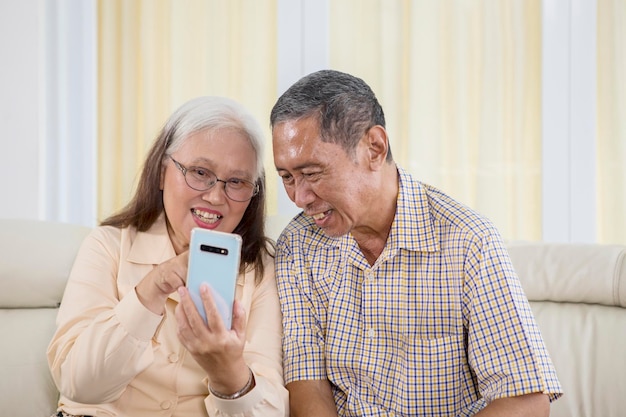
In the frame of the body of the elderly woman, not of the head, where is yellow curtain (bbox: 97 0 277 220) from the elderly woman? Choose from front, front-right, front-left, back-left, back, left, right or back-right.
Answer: back

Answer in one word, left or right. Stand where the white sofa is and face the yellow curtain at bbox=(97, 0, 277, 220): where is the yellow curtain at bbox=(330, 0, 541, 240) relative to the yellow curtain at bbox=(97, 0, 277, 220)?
right

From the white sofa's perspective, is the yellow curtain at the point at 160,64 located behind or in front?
behind

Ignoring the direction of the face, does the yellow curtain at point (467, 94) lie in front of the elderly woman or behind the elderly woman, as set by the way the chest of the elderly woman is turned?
behind

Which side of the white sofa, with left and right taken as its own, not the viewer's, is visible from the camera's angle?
front

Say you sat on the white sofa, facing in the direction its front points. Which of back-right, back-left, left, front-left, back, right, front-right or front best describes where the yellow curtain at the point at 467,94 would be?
back
